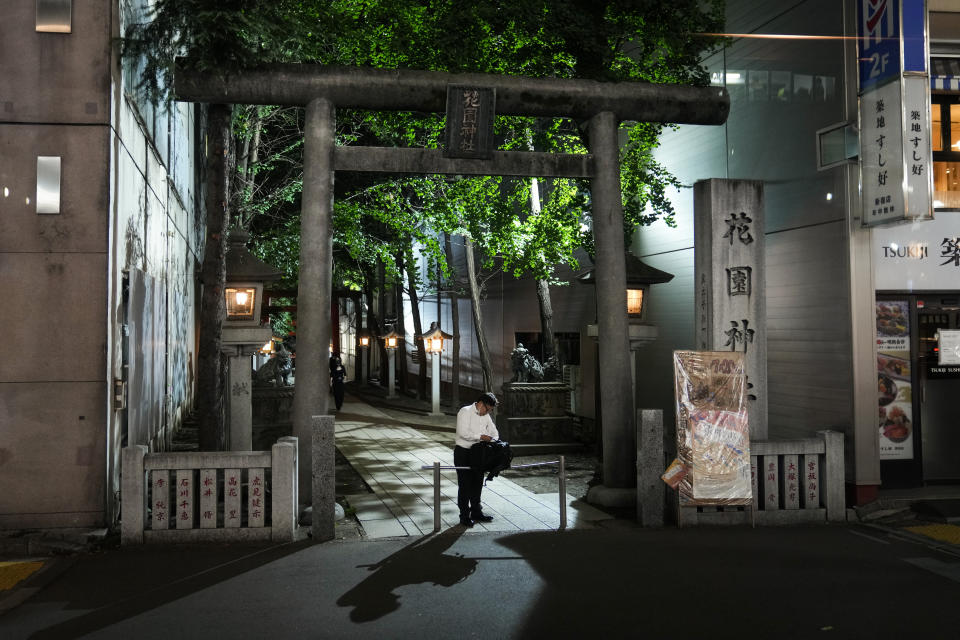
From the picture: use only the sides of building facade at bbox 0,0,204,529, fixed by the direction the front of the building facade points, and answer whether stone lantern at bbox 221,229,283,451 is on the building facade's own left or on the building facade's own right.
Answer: on the building facade's own left

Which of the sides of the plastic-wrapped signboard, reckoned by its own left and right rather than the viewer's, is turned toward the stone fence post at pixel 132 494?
right

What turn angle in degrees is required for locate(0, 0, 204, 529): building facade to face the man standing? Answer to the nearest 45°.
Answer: approximately 90° to its left

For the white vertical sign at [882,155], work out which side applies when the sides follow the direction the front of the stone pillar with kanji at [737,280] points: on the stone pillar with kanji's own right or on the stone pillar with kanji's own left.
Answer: on the stone pillar with kanji's own left

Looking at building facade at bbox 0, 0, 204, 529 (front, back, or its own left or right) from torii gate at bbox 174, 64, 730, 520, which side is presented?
left
